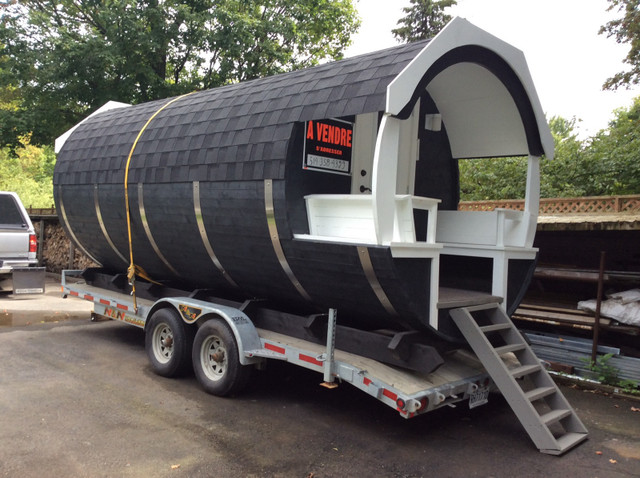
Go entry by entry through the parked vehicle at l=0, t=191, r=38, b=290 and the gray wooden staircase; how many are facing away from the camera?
1

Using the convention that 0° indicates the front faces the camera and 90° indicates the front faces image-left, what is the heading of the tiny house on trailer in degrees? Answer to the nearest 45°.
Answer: approximately 315°

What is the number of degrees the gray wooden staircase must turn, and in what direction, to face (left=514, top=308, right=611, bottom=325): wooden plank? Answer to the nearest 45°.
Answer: approximately 135° to its left

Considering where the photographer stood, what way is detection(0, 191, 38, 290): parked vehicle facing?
facing away from the viewer

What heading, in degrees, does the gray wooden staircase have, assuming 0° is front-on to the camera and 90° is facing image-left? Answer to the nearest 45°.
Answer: approximately 315°

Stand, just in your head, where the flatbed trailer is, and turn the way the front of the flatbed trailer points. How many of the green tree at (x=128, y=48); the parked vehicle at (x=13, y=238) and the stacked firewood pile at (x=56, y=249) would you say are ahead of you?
3

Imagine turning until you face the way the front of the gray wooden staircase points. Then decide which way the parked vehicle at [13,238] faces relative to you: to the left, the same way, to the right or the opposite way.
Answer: the opposite way

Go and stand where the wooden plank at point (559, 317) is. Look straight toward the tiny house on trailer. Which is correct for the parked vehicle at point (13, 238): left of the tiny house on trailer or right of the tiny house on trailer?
right

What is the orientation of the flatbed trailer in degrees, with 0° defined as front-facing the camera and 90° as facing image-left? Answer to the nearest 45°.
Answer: approximately 135°

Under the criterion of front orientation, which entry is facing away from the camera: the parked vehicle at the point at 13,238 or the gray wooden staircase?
the parked vehicle

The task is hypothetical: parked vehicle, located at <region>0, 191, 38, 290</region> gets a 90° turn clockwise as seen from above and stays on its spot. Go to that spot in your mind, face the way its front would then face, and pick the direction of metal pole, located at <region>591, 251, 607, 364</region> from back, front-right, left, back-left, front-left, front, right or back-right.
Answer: front-right

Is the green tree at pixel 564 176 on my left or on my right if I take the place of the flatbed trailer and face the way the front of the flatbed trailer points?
on my right

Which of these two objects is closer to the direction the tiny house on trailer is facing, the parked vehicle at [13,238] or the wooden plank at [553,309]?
the wooden plank

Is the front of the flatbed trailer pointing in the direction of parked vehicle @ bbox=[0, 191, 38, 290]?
yes

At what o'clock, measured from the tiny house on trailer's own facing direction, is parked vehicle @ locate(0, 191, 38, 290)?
The parked vehicle is roughly at 6 o'clock from the tiny house on trailer.
